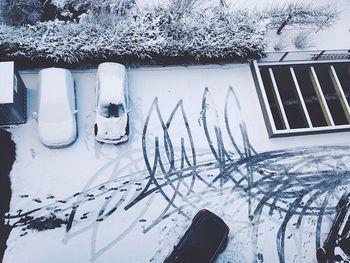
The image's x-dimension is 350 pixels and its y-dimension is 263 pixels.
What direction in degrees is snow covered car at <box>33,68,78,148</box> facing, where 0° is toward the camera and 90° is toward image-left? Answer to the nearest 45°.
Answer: approximately 0°

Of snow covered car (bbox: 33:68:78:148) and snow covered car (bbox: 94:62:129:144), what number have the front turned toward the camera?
2

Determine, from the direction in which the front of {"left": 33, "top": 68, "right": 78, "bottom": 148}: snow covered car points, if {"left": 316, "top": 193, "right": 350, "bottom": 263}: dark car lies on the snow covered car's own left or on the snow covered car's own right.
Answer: on the snow covered car's own left

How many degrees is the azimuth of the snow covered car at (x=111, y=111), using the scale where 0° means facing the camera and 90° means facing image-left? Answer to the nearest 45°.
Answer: approximately 0°

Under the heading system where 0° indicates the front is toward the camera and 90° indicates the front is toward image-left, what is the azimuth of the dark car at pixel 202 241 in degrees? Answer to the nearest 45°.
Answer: approximately 45°

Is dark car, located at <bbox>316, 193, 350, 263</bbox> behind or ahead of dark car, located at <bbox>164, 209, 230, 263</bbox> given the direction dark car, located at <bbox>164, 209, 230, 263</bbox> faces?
behind
